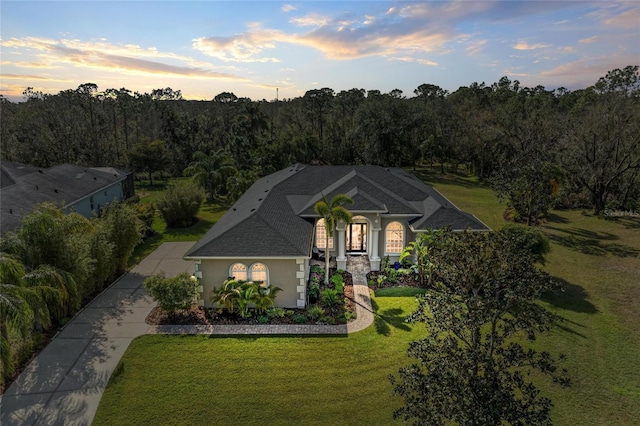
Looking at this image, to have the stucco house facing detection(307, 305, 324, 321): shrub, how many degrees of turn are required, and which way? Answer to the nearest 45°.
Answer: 0° — it already faces it

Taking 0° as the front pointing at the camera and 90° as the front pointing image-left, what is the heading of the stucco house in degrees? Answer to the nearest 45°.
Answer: approximately 0°

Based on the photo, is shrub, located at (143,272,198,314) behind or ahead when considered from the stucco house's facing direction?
ahead

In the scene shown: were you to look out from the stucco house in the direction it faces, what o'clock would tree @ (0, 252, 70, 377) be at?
The tree is roughly at 1 o'clock from the stucco house.

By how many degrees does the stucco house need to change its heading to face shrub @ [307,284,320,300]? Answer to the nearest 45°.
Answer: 0° — it already faces it

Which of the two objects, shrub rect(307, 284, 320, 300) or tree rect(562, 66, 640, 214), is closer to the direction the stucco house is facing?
the shrub

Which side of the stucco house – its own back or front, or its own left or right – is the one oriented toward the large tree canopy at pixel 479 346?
front

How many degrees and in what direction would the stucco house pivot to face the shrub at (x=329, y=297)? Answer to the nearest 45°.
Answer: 0° — it already faces it

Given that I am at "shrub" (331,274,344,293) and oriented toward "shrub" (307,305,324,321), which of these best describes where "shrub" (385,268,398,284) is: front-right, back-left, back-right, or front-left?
back-left

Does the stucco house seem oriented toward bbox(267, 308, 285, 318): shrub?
yes

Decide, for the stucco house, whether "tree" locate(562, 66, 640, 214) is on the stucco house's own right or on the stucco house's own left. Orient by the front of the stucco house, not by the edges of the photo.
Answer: on the stucco house's own left

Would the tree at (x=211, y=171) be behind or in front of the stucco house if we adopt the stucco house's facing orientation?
behind

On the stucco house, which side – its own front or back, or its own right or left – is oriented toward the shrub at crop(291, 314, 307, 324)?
front

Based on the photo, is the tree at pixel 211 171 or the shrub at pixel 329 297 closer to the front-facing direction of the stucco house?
the shrub
